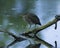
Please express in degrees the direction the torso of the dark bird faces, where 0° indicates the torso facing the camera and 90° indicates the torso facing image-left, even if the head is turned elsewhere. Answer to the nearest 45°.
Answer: approximately 90°
